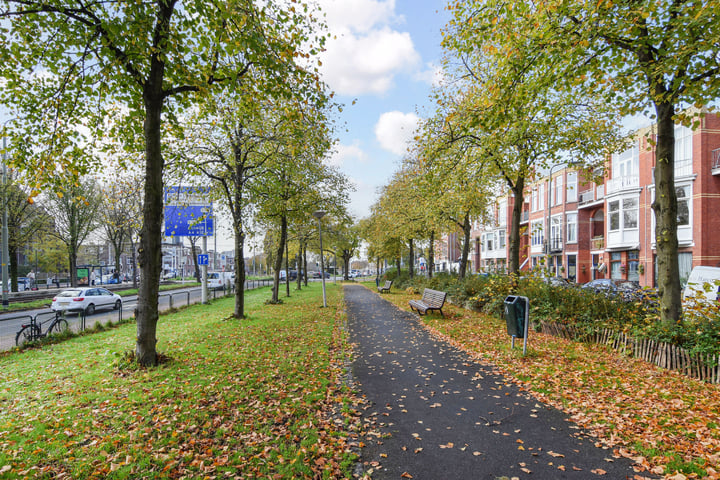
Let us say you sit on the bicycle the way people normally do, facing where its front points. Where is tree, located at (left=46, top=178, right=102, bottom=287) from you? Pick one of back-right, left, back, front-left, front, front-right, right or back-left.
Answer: front-left

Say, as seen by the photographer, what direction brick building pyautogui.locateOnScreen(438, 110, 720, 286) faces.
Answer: facing the viewer and to the left of the viewer

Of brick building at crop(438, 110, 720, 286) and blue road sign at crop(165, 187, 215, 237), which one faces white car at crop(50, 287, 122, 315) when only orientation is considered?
the brick building

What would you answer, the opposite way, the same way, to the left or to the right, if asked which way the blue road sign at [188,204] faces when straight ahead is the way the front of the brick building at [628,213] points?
to the left

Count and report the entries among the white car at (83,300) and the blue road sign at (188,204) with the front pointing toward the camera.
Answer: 1

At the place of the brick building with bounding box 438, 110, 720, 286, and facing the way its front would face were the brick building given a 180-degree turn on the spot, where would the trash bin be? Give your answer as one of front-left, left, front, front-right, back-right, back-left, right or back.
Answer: back-right

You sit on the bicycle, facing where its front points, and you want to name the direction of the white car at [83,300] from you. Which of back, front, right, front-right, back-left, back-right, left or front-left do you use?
front-left

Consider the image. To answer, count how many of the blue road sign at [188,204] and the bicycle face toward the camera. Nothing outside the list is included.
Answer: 1

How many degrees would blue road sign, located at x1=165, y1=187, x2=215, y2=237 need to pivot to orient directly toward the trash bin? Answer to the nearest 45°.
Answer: approximately 45° to its left

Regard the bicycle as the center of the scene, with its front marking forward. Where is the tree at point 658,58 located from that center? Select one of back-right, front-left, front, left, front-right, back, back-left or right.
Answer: right

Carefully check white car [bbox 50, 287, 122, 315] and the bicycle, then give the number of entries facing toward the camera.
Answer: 0

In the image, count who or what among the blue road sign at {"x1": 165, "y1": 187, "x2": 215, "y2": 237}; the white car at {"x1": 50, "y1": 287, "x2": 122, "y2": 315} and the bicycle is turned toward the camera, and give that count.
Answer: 1

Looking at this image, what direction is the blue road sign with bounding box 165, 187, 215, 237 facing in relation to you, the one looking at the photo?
facing the viewer
